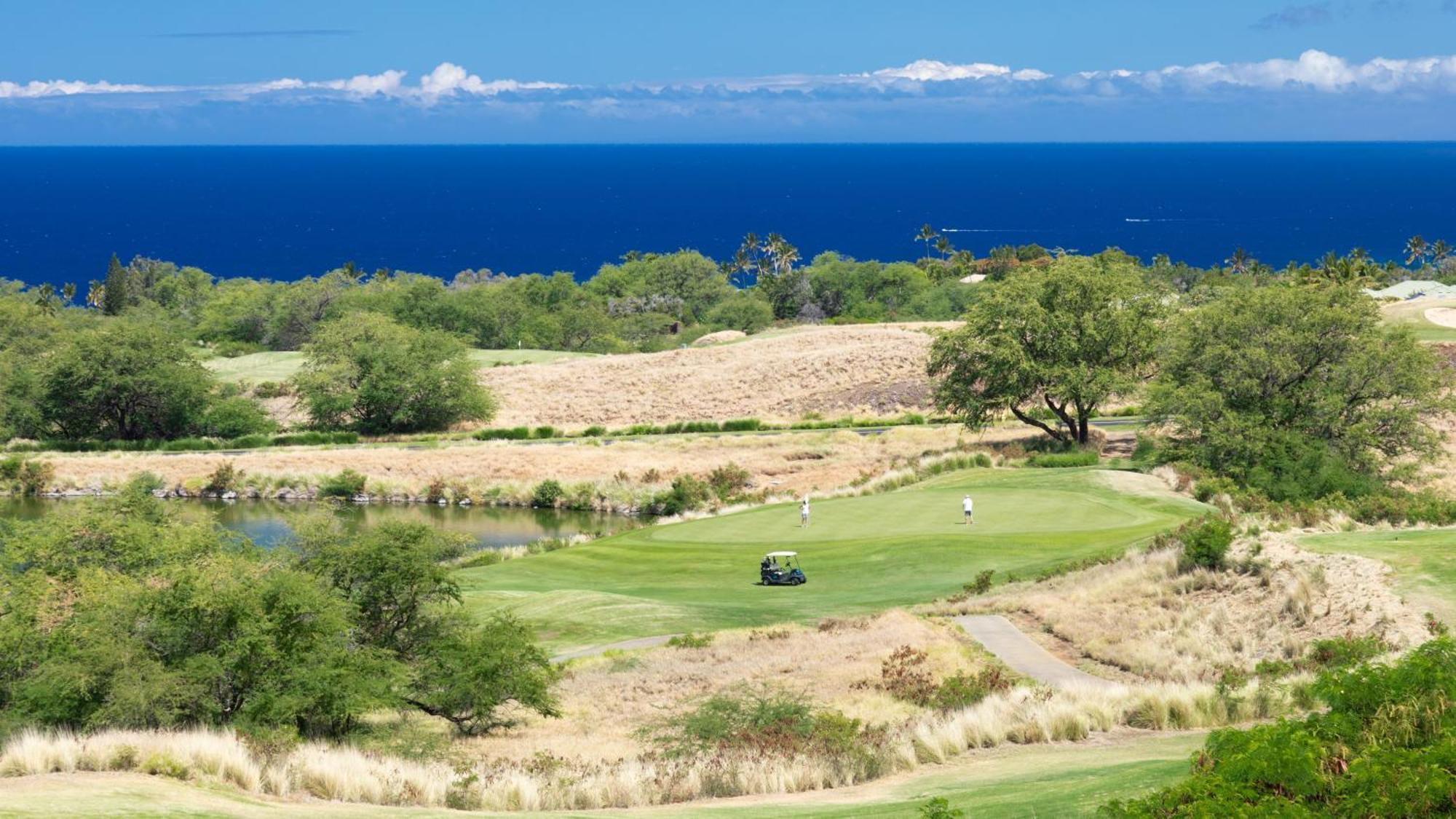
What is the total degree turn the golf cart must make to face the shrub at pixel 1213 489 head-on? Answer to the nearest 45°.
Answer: approximately 45° to its left

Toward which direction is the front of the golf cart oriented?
to the viewer's right

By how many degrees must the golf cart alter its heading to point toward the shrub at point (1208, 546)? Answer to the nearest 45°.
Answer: approximately 45° to its right

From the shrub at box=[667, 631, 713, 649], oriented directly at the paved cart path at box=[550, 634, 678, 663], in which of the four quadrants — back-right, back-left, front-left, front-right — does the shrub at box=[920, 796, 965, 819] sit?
back-left

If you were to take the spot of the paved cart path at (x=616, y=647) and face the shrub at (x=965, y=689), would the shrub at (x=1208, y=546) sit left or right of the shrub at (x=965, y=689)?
left

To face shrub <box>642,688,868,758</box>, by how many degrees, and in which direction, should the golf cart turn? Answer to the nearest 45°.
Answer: approximately 90° to its right

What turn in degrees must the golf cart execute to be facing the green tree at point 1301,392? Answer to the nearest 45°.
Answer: approximately 45° to its left

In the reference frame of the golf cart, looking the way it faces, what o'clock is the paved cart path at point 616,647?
The paved cart path is roughly at 4 o'clock from the golf cart.

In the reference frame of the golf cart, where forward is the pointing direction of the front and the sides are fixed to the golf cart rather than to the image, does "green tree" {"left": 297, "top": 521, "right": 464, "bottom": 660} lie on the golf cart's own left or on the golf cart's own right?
on the golf cart's own right
